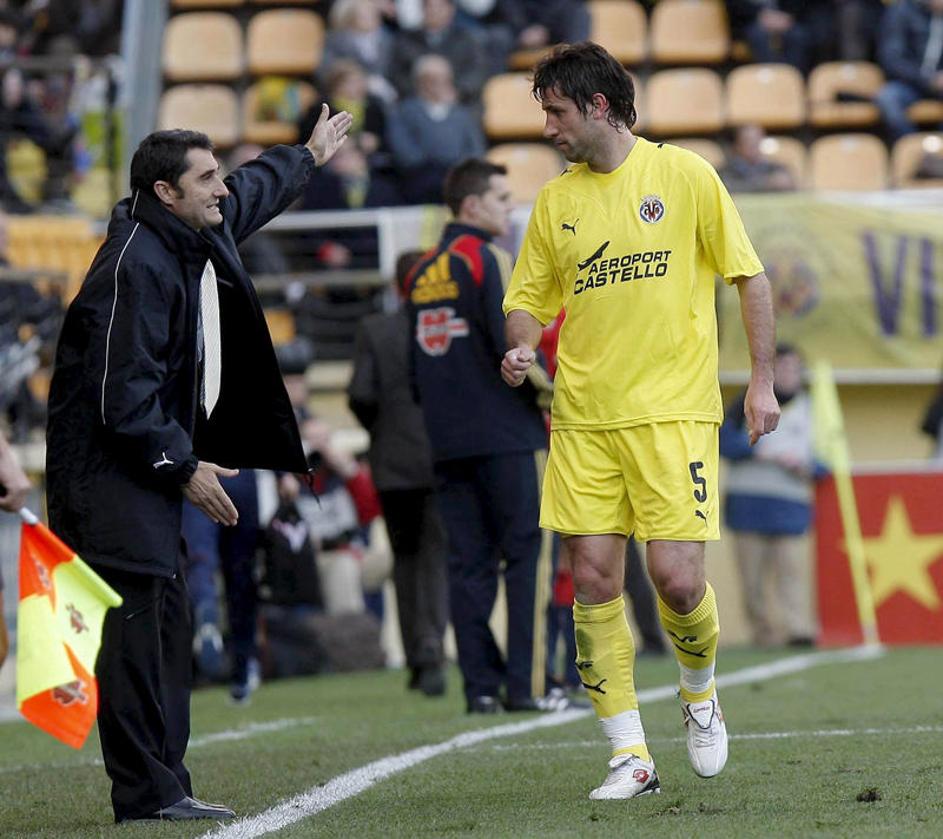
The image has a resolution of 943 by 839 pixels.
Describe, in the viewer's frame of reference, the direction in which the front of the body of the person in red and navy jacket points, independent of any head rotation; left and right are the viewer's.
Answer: facing away from the viewer and to the right of the viewer

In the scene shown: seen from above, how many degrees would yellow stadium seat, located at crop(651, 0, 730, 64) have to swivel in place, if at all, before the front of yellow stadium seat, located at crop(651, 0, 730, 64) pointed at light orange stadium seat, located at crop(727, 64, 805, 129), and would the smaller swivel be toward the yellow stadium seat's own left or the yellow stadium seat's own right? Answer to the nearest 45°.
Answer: approximately 45° to the yellow stadium seat's own left

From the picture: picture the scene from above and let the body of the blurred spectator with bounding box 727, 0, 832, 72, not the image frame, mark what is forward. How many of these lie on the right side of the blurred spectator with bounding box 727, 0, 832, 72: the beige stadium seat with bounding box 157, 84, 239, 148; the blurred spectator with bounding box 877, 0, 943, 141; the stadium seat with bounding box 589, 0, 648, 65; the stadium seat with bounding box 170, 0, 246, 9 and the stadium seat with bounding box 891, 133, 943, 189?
3

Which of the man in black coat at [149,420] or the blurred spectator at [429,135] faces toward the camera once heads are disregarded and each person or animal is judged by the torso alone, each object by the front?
the blurred spectator

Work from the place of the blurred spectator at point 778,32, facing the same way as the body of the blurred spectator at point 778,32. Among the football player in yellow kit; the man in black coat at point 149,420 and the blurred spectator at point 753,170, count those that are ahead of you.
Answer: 3

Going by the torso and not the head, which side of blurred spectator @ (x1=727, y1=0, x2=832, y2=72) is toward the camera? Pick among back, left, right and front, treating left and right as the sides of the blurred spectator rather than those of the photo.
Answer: front

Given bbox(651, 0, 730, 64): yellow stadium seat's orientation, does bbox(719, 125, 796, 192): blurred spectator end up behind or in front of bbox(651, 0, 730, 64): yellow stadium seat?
in front

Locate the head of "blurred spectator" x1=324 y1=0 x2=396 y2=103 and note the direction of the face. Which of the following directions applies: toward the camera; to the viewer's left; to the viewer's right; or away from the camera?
toward the camera

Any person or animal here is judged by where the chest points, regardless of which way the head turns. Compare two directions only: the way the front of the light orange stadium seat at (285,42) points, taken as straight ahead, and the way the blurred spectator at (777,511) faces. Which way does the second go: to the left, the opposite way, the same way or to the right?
the same way

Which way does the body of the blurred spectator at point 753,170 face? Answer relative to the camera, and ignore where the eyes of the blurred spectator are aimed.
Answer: toward the camera

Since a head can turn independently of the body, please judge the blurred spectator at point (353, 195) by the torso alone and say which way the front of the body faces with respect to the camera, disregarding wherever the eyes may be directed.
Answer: toward the camera

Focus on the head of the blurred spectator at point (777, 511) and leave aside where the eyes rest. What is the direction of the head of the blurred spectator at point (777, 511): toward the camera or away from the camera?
toward the camera

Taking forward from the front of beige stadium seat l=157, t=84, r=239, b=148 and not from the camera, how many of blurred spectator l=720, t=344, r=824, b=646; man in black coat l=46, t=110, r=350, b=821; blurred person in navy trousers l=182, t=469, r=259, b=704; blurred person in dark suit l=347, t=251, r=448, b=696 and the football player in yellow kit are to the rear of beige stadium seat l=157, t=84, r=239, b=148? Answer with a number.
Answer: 0

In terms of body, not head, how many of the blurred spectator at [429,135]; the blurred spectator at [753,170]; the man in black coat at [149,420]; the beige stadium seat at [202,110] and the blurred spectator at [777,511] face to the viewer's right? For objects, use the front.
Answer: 1

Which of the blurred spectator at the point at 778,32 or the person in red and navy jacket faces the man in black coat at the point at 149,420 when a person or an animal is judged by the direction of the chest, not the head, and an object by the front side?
the blurred spectator

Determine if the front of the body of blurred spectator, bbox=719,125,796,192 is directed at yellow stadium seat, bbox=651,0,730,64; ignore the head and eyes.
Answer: no

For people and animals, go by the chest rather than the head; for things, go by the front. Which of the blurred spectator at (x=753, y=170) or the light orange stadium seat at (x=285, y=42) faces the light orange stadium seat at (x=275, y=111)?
the light orange stadium seat at (x=285, y=42)

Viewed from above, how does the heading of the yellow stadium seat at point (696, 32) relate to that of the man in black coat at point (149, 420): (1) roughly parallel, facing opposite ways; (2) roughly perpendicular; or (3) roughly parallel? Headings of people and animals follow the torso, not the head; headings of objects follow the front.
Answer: roughly perpendicular

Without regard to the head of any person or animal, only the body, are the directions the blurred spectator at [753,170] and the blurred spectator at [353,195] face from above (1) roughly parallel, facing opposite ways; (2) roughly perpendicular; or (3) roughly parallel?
roughly parallel

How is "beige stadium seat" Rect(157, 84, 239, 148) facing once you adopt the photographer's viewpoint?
facing the viewer

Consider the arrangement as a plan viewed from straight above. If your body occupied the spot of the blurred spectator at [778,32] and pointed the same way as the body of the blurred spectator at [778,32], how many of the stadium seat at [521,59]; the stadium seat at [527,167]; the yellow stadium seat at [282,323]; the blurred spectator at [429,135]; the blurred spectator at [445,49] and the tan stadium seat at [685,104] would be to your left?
0
